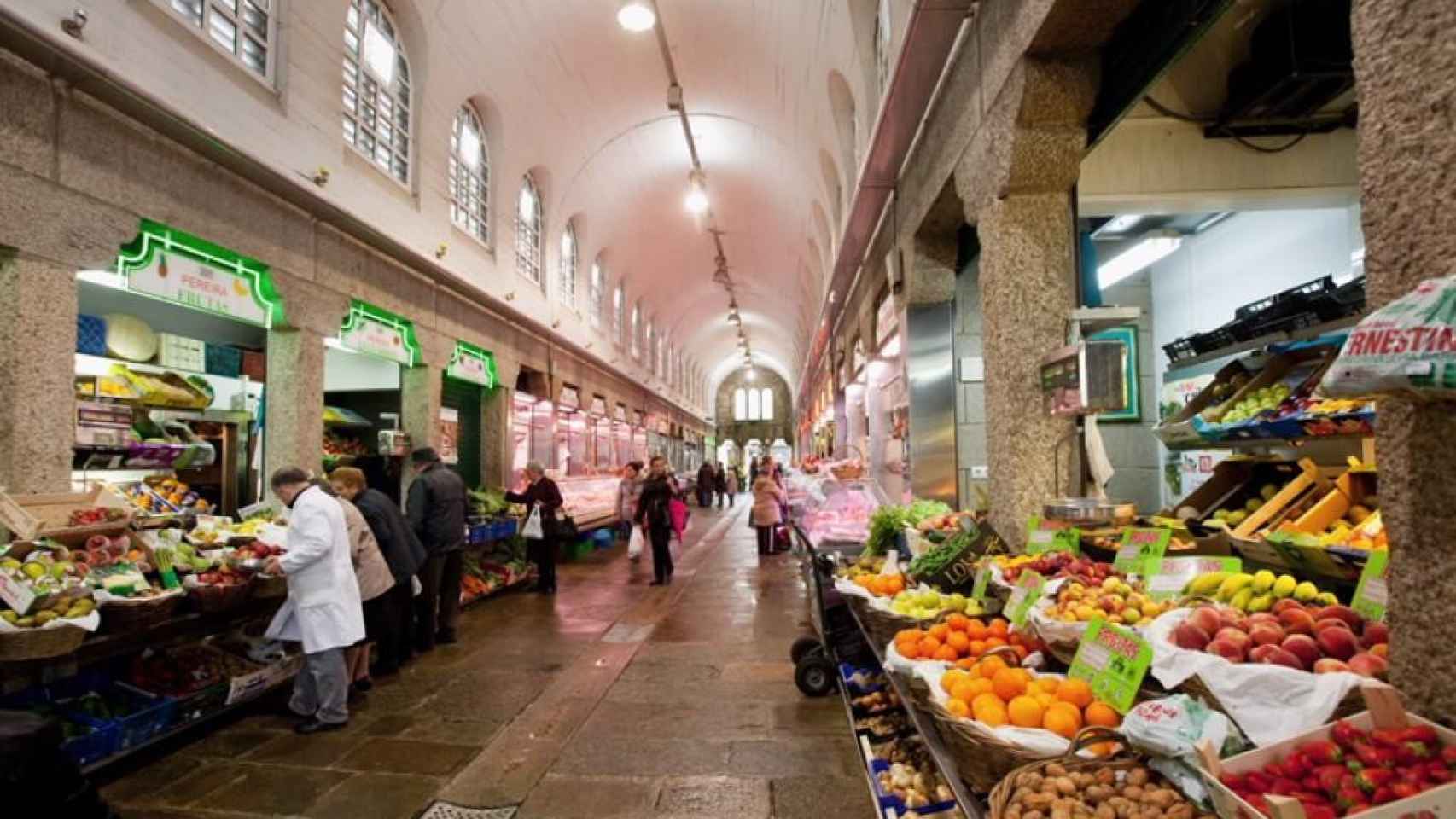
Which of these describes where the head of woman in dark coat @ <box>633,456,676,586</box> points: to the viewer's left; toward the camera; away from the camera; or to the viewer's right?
toward the camera

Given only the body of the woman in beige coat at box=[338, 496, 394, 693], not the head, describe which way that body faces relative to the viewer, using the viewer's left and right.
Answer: facing to the left of the viewer

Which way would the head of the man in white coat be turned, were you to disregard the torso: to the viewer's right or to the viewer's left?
to the viewer's left

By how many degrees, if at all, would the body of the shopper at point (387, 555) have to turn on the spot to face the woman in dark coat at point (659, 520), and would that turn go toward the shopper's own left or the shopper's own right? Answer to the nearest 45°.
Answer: approximately 135° to the shopper's own right

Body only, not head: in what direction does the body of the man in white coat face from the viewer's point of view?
to the viewer's left

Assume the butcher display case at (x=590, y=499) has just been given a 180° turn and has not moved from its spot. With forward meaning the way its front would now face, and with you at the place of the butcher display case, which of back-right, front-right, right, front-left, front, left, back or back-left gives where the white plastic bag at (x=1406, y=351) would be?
back-left

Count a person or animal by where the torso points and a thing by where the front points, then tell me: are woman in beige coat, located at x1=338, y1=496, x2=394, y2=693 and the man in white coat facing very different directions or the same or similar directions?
same or similar directions

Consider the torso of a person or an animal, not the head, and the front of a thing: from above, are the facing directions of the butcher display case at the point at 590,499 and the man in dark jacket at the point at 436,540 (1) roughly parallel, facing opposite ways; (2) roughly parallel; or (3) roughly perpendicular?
roughly parallel, facing opposite ways

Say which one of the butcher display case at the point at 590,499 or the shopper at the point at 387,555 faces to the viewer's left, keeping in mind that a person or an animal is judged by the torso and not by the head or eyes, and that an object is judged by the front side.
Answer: the shopper

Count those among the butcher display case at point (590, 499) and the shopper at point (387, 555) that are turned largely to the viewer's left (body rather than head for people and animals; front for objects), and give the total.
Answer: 1

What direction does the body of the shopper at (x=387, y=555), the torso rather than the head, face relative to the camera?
to the viewer's left
